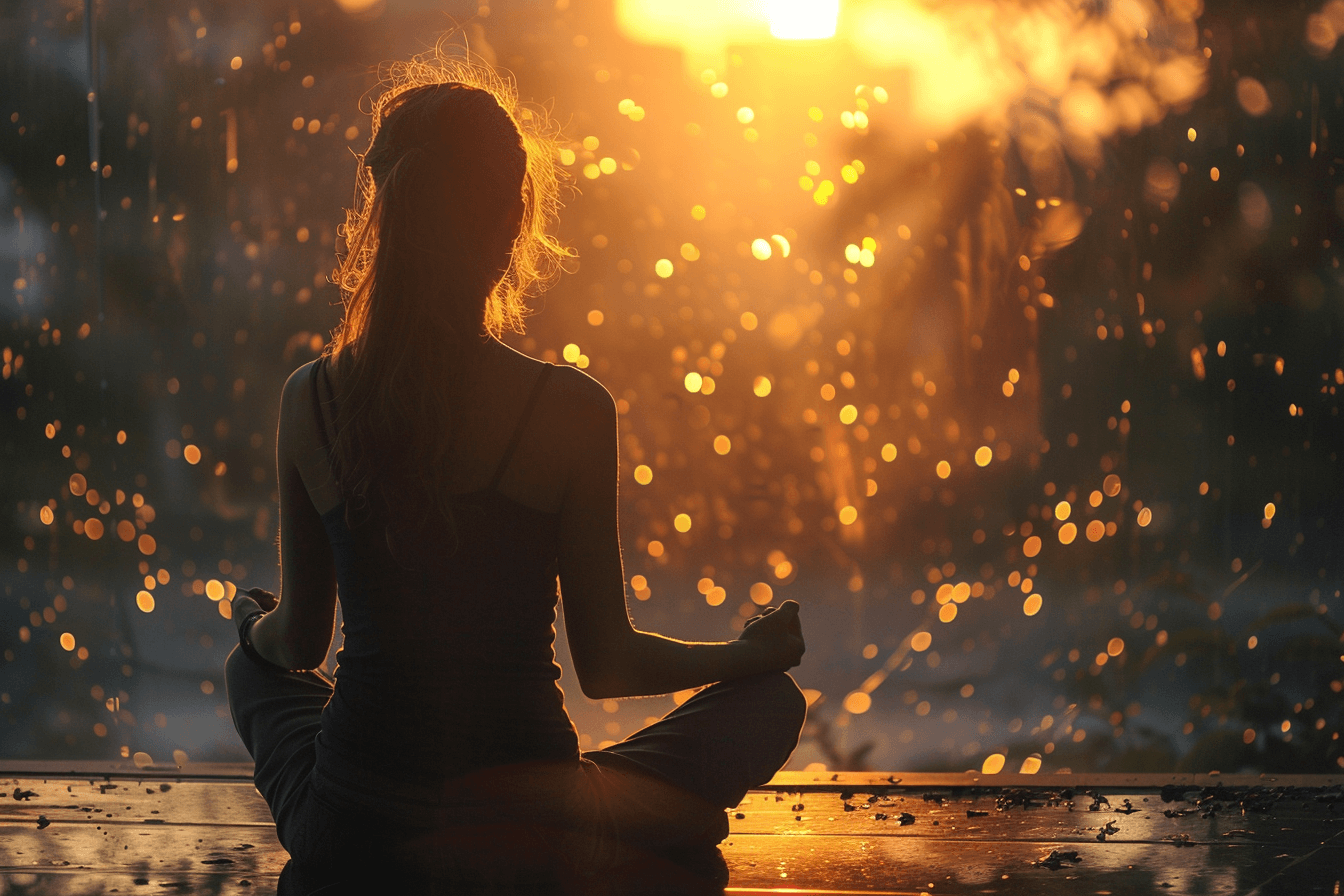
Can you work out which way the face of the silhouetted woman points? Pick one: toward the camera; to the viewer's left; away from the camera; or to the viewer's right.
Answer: away from the camera

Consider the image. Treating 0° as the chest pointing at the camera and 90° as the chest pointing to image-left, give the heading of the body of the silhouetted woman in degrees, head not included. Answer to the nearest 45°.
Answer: approximately 225°
